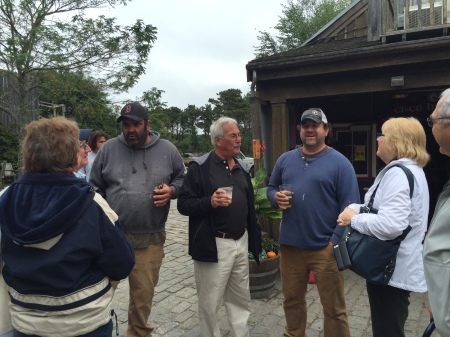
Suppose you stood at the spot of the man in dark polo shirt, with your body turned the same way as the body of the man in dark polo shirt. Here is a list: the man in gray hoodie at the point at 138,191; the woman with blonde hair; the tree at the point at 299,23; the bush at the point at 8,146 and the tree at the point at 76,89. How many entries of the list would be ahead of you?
1

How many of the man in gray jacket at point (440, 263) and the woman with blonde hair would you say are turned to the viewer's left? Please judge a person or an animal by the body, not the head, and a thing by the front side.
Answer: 2

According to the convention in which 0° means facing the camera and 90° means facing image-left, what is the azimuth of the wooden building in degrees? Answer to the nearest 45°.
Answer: approximately 0°

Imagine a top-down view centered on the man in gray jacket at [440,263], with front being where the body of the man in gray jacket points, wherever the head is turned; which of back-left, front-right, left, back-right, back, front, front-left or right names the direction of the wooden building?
right

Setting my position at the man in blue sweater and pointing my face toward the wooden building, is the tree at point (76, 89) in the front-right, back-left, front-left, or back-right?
front-left

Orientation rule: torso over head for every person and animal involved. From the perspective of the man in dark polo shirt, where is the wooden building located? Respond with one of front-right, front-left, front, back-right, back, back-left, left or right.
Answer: left

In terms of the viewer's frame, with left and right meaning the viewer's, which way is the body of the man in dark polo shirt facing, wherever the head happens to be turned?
facing the viewer and to the right of the viewer

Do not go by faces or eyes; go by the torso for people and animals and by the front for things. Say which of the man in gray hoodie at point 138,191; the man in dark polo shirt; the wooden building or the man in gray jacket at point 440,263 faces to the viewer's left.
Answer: the man in gray jacket at point 440,263

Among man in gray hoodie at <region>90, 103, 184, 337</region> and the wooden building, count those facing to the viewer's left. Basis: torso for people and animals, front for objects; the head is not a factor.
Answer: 0

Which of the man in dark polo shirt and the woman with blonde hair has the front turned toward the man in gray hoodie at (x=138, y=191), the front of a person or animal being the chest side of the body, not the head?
the woman with blonde hair

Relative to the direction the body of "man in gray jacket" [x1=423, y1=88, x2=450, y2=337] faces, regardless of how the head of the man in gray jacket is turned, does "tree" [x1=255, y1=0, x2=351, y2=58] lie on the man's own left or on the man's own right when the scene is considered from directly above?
on the man's own right

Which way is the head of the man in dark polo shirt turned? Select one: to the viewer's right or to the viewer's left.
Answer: to the viewer's right

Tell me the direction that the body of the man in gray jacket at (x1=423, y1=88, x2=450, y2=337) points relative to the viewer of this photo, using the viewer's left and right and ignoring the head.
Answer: facing to the left of the viewer
